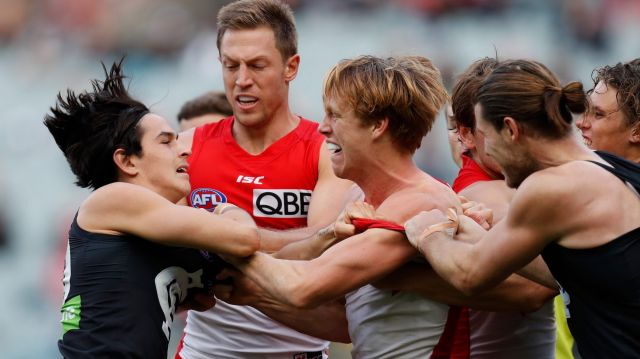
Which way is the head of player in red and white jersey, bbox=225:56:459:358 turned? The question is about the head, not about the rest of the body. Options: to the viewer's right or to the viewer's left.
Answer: to the viewer's left

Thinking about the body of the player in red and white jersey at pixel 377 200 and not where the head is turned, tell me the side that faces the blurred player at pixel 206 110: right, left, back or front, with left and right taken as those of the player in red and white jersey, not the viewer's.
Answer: right

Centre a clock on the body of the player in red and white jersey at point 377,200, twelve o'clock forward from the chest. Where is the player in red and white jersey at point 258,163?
the player in red and white jersey at point 258,163 is roughly at 2 o'clock from the player in red and white jersey at point 377,200.

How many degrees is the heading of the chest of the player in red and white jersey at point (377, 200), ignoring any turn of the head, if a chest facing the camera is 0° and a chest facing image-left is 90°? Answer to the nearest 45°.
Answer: approximately 90°

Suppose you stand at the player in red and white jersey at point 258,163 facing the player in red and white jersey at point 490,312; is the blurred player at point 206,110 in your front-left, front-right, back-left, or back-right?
back-left
